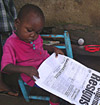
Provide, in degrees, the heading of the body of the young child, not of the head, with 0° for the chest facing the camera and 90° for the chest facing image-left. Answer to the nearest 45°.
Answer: approximately 315°

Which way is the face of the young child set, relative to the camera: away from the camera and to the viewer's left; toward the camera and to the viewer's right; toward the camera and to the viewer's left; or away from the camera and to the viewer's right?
toward the camera and to the viewer's right
